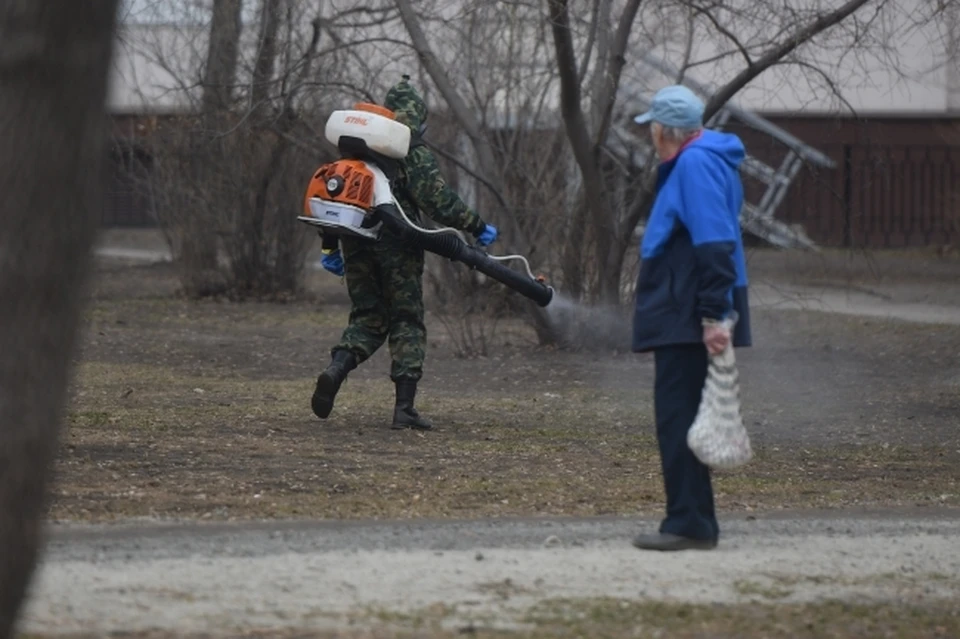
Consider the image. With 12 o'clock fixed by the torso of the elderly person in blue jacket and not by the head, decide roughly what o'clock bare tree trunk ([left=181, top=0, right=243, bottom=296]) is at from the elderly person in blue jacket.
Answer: The bare tree trunk is roughly at 2 o'clock from the elderly person in blue jacket.

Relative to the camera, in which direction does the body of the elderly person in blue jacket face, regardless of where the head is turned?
to the viewer's left

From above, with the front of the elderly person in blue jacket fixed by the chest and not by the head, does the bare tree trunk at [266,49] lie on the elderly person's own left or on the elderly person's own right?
on the elderly person's own right

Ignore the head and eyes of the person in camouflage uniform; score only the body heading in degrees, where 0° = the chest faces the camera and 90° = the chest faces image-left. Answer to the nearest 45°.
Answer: approximately 270°

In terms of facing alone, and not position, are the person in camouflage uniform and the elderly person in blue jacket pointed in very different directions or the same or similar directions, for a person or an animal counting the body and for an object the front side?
very different directions

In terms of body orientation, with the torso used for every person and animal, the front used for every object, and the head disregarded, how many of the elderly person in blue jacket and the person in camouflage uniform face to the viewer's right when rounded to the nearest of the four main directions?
1

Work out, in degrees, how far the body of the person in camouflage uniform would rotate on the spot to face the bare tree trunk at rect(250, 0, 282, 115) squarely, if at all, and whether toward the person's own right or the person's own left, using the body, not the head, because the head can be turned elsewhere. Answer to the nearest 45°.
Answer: approximately 90° to the person's own left

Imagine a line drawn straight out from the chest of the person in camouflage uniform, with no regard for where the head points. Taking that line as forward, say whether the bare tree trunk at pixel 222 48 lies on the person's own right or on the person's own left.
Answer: on the person's own left

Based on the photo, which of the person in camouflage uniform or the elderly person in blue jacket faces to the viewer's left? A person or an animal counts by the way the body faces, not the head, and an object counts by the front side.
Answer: the elderly person in blue jacket

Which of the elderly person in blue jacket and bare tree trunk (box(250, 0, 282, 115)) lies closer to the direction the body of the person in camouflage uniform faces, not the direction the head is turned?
the elderly person in blue jacket
